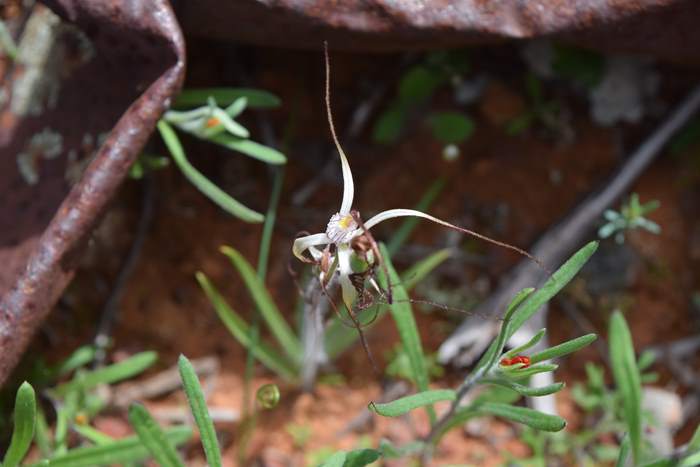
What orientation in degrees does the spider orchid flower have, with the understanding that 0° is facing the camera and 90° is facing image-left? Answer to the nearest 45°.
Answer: approximately 45°

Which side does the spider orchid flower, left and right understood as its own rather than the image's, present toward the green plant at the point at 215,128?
right

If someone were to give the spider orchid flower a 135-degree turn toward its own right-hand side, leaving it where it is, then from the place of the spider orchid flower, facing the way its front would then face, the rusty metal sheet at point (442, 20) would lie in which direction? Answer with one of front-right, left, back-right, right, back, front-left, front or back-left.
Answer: front

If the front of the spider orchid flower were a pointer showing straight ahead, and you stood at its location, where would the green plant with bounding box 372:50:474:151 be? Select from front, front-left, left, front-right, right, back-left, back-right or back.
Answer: back-right

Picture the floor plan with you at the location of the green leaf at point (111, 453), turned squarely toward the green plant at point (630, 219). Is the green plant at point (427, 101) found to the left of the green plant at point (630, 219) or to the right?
left

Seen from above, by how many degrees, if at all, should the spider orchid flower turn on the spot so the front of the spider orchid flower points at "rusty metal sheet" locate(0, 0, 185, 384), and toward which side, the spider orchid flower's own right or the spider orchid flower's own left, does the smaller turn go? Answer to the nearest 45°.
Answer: approximately 90° to the spider orchid flower's own right

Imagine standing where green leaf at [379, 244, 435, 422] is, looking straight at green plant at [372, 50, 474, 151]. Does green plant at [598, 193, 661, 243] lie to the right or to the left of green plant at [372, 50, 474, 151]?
right
